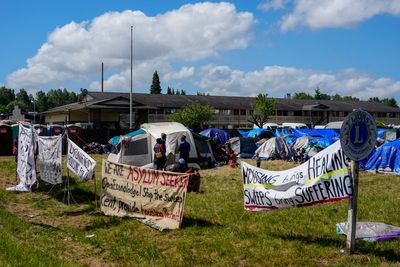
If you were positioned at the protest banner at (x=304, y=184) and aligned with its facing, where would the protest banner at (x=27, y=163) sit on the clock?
the protest banner at (x=27, y=163) is roughly at 4 o'clock from the protest banner at (x=304, y=184).

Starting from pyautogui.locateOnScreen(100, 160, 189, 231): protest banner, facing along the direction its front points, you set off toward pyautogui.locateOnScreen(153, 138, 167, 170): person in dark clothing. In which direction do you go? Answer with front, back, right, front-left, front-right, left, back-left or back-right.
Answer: back

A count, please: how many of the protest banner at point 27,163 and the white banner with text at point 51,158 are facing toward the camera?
2

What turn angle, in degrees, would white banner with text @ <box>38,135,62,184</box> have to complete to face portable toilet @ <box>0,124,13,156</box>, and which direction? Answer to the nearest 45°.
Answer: approximately 180°

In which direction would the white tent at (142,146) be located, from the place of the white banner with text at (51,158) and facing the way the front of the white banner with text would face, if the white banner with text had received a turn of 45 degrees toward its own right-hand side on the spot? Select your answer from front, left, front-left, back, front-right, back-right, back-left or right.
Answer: back

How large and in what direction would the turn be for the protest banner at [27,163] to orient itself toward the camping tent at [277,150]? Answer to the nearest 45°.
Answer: approximately 135° to its left
